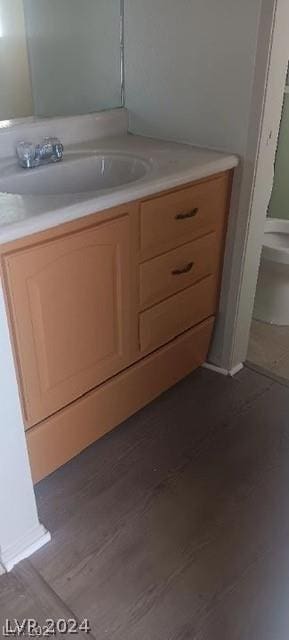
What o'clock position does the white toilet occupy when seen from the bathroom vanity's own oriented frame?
The white toilet is roughly at 9 o'clock from the bathroom vanity.

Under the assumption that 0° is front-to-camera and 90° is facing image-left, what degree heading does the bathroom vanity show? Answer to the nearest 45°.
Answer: approximately 315°

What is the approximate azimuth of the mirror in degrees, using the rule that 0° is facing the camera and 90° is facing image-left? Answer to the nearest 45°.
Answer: approximately 315°
